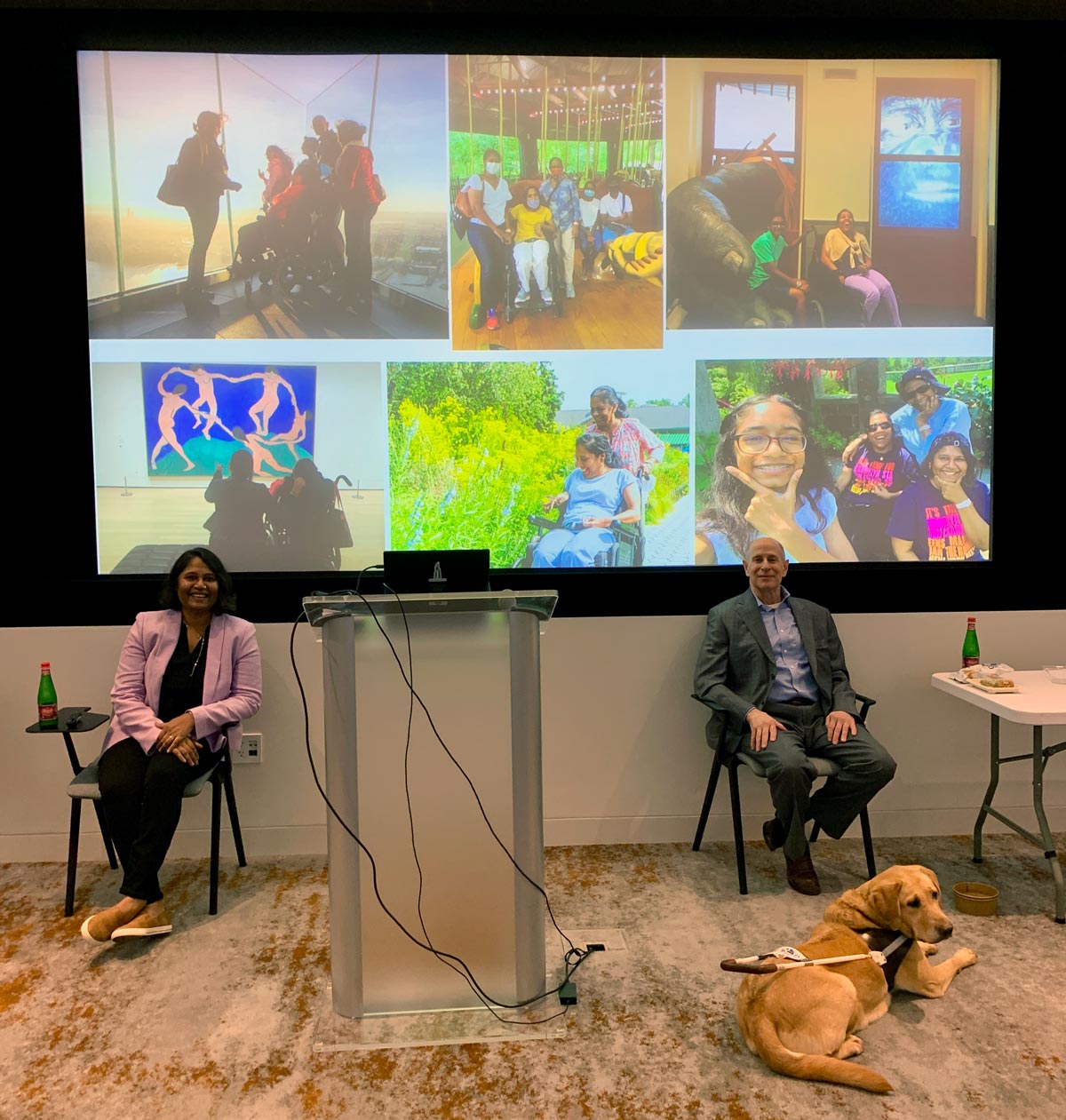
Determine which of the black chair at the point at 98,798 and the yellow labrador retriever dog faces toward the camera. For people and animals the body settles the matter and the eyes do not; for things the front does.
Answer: the black chair

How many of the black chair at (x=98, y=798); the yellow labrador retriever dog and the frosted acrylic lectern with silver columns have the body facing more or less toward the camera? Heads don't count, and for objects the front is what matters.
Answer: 2

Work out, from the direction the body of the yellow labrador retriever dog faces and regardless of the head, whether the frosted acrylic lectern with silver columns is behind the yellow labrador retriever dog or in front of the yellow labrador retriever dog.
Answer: behind

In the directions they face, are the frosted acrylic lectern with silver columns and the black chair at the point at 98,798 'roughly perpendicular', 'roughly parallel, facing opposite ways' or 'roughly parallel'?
roughly parallel

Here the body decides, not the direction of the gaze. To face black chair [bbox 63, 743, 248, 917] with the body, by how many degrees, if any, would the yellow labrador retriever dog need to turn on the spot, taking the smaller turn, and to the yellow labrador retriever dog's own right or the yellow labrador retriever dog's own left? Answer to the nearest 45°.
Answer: approximately 135° to the yellow labrador retriever dog's own left

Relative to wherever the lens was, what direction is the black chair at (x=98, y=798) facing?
facing the viewer

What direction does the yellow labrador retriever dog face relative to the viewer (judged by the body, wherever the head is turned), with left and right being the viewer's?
facing away from the viewer and to the right of the viewer

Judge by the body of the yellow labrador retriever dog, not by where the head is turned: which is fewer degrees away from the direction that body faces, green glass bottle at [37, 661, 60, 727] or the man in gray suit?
the man in gray suit

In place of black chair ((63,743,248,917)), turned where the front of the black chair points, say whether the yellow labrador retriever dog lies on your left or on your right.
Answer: on your left

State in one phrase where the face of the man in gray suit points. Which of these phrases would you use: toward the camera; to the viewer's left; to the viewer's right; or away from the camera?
toward the camera

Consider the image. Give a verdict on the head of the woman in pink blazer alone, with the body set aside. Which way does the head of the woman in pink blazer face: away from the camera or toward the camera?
toward the camera

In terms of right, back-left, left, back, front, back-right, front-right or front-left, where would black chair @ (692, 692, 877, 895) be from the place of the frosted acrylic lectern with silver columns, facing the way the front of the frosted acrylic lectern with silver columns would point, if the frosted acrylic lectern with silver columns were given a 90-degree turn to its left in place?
front-left

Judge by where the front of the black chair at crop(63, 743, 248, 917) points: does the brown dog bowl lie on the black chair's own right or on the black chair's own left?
on the black chair's own left

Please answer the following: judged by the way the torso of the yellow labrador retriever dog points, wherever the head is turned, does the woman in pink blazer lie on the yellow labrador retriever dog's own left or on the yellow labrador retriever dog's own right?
on the yellow labrador retriever dog's own left
